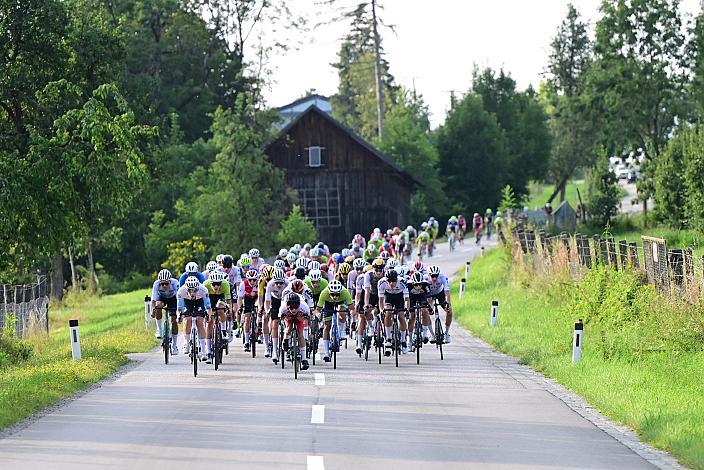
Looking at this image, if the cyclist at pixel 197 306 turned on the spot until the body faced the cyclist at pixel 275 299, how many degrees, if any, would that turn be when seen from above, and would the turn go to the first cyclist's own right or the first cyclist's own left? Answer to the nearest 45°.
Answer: approximately 90° to the first cyclist's own left

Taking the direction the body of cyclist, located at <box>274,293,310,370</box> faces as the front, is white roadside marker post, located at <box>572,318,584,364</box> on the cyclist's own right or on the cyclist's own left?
on the cyclist's own left

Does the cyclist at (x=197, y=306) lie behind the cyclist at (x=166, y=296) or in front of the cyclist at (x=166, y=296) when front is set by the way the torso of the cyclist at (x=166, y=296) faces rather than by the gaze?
in front

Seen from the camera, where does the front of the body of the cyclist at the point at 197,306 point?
toward the camera

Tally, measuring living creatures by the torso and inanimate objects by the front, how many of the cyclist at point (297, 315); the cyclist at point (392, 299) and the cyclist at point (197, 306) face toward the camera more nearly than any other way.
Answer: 3

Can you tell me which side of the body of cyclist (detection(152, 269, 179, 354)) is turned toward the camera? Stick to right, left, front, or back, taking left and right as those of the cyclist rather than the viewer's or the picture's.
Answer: front

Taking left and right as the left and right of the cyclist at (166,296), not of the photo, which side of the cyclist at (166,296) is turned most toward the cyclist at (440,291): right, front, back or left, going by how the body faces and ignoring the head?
left

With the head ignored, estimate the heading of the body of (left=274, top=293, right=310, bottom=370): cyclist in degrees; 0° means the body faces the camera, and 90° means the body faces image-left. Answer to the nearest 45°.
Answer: approximately 0°

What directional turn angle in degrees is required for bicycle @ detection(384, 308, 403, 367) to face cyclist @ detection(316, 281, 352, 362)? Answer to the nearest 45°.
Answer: approximately 45° to its right

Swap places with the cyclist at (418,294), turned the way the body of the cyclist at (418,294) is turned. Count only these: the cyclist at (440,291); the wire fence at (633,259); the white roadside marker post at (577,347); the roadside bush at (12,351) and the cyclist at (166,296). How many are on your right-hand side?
2

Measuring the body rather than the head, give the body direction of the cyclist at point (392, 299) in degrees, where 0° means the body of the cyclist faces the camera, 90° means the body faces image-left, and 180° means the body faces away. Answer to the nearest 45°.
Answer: approximately 0°

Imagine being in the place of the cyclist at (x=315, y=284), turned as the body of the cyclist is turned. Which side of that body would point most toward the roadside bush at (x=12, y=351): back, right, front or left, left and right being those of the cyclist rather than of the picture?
right
